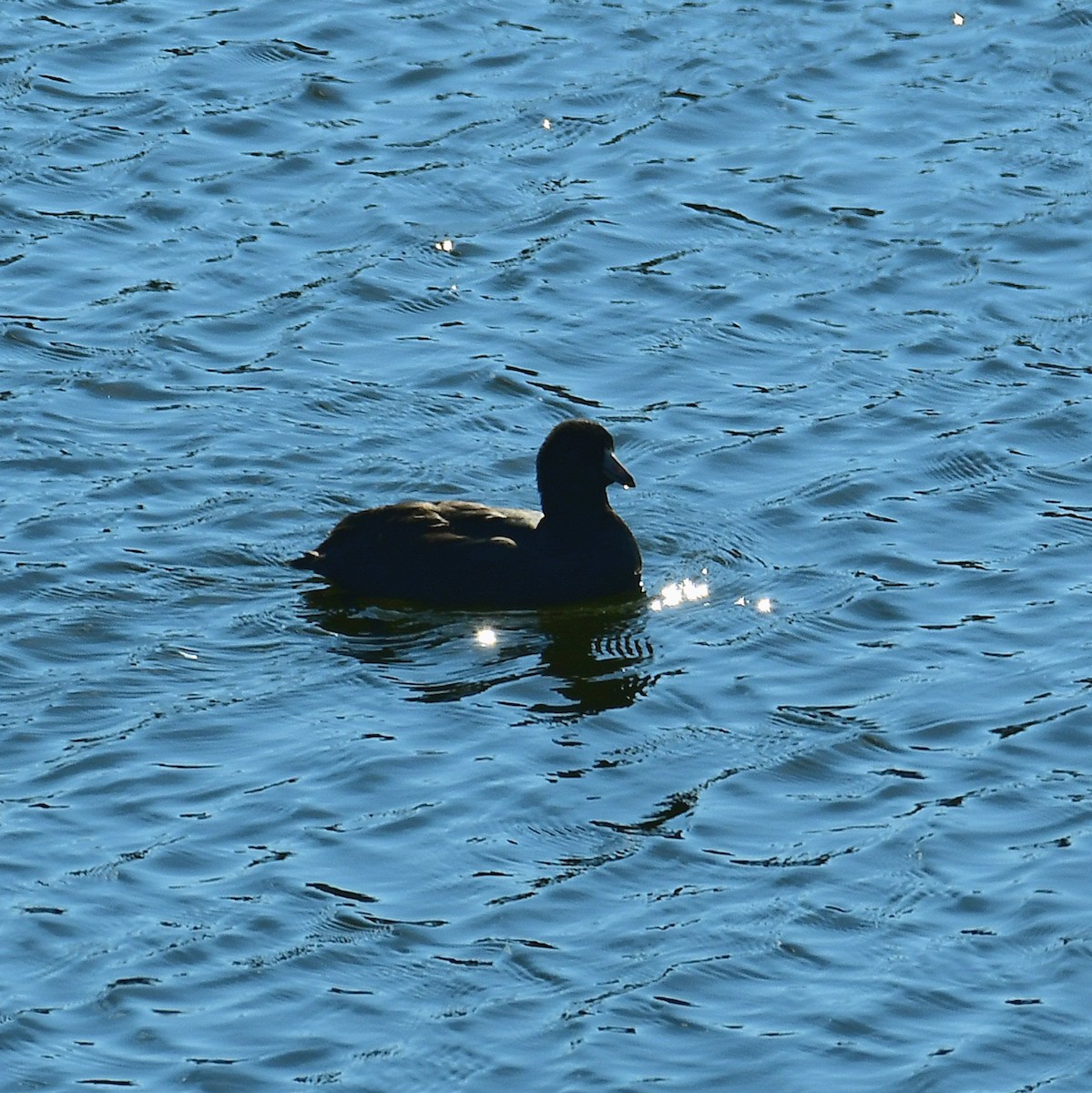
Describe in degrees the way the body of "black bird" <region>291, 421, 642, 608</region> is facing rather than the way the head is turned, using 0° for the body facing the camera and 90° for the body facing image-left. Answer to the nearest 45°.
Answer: approximately 270°
